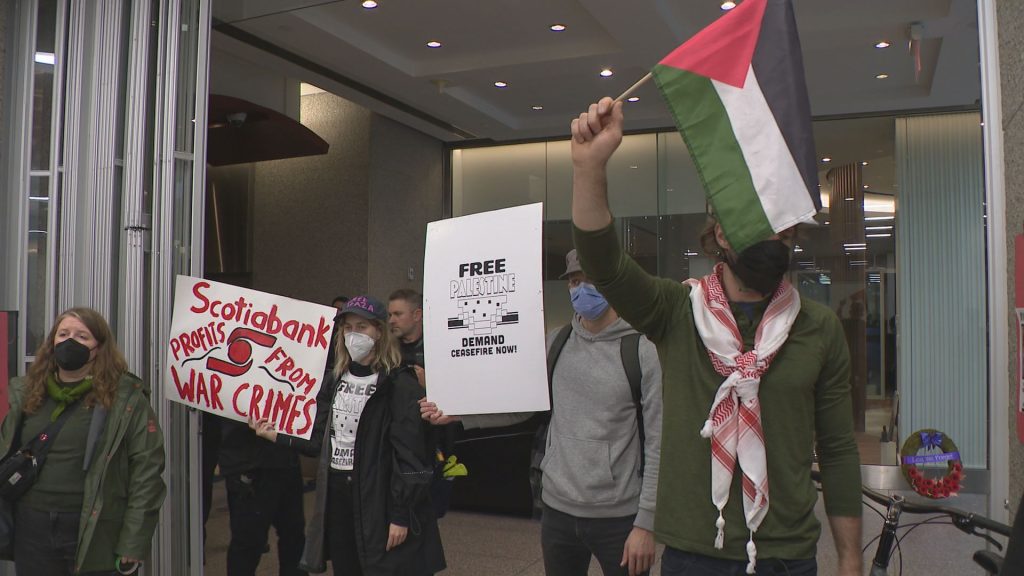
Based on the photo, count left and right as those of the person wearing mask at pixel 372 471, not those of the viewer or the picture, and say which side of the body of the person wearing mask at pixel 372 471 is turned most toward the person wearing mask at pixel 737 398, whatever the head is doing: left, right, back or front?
left

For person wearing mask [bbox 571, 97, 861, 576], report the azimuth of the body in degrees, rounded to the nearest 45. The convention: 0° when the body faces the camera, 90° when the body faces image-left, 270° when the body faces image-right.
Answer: approximately 0°

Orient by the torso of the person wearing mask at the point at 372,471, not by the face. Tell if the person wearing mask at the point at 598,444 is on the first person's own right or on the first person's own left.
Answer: on the first person's own left

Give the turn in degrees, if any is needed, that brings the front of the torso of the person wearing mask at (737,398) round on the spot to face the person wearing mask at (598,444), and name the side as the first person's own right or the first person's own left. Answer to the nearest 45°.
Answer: approximately 135° to the first person's own right

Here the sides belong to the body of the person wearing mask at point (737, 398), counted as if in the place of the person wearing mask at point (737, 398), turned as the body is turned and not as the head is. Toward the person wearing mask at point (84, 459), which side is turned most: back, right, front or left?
right

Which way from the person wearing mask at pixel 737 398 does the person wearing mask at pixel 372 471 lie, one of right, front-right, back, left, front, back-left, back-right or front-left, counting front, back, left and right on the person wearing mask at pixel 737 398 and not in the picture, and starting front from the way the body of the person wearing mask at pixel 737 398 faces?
back-right

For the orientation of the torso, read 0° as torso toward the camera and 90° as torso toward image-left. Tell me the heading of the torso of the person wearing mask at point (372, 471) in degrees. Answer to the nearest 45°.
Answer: approximately 45°

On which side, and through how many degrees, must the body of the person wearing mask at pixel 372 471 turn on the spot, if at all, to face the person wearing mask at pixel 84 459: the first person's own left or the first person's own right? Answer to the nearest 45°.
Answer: approximately 45° to the first person's own right

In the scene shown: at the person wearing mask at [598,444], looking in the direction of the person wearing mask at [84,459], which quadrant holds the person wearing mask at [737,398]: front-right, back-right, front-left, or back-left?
back-left
